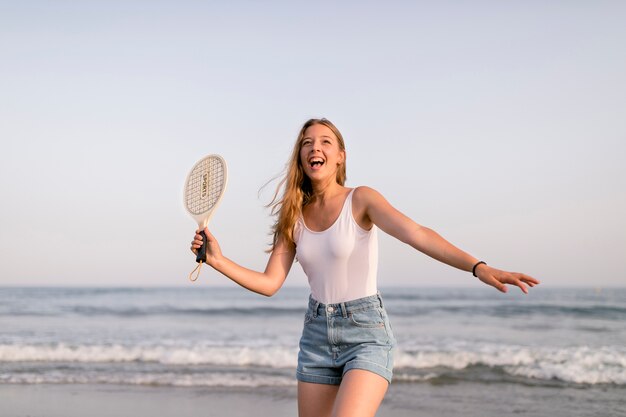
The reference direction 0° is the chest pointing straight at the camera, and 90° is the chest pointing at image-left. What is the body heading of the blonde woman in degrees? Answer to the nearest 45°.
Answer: approximately 45°
